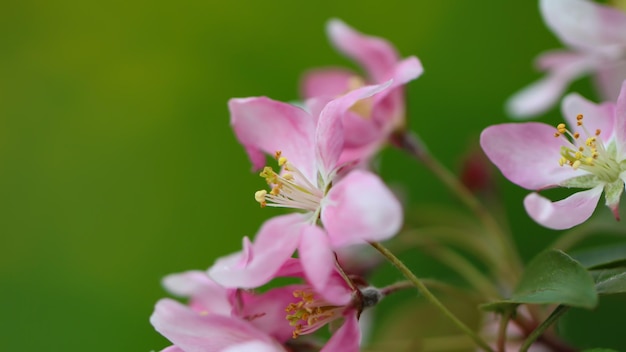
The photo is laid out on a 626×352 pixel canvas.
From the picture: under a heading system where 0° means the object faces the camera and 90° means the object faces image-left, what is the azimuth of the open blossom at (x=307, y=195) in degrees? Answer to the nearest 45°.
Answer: approximately 45°
